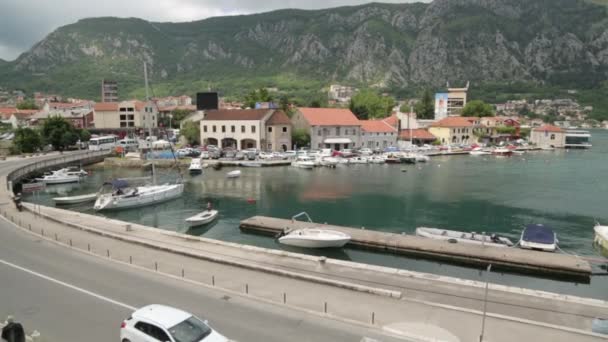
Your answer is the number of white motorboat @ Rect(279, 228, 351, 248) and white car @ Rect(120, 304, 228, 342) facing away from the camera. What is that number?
0

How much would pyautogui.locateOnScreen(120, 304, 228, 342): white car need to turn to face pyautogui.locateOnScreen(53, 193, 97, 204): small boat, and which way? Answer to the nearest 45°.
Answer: approximately 135° to its left

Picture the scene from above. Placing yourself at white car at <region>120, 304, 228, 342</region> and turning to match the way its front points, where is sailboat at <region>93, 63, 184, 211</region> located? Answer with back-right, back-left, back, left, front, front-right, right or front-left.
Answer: back-left

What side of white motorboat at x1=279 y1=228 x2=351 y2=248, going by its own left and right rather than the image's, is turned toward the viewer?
right

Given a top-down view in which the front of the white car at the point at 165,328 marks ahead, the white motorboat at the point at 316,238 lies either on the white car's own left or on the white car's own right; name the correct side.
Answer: on the white car's own left
